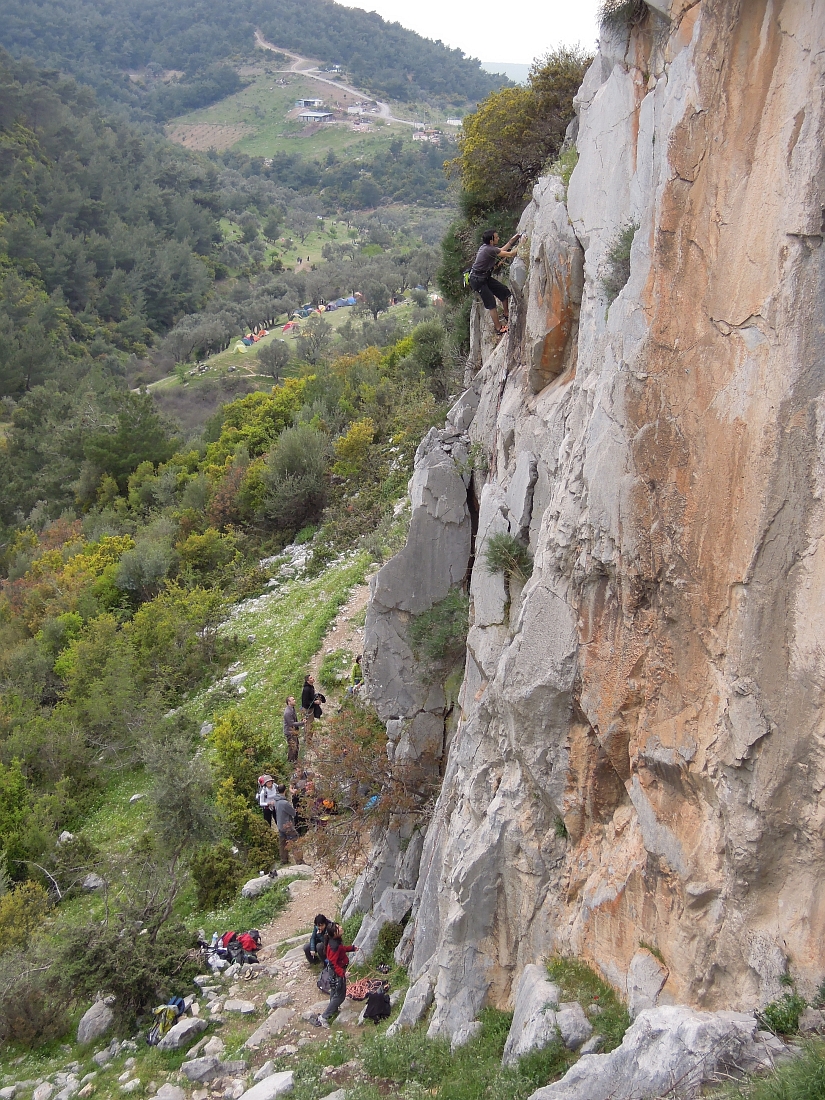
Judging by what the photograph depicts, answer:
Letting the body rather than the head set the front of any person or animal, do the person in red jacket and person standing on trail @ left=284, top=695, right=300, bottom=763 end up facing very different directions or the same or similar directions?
same or similar directions

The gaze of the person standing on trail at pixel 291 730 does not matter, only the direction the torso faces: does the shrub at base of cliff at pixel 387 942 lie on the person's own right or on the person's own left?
on the person's own right

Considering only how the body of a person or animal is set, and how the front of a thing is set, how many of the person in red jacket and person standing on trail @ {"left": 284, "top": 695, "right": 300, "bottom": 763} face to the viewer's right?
2

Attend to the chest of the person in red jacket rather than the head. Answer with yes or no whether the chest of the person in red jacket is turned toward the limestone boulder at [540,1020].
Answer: no

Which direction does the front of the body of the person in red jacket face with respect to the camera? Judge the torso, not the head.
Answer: to the viewer's right

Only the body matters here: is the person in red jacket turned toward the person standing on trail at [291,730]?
no

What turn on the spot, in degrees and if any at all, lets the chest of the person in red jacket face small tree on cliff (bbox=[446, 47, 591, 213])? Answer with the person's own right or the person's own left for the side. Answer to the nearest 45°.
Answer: approximately 90° to the person's own left

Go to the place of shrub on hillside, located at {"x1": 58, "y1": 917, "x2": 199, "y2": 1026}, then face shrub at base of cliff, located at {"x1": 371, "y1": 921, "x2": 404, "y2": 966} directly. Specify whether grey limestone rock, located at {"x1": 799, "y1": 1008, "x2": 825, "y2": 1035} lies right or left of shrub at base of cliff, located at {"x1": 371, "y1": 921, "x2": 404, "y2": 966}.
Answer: right

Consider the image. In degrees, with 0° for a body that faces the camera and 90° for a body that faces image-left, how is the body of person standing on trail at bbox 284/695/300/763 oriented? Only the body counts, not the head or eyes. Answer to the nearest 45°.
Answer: approximately 270°

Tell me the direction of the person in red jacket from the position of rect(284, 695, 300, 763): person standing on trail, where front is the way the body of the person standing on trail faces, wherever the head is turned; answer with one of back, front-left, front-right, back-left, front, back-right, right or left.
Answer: right

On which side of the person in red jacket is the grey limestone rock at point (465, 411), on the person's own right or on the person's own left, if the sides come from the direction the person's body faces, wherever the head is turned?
on the person's own left

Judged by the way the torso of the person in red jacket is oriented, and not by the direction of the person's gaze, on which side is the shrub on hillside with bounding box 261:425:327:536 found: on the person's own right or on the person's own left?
on the person's own left
